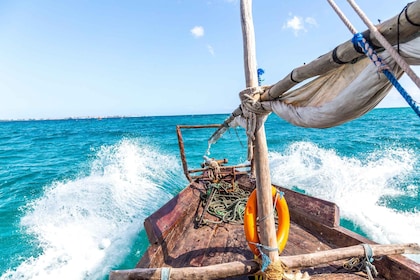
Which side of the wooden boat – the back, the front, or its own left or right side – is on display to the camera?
back
